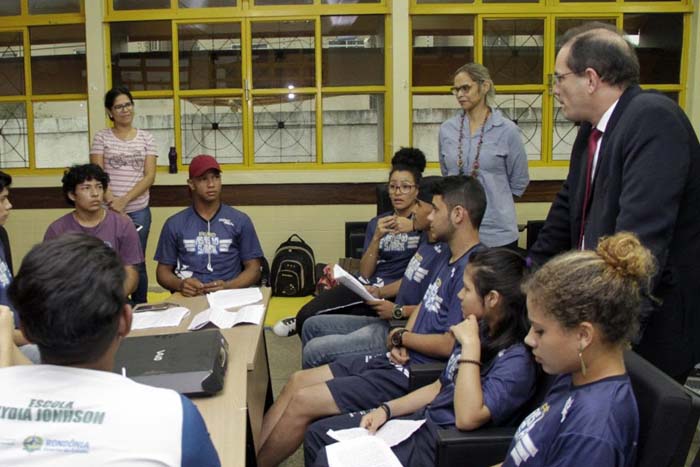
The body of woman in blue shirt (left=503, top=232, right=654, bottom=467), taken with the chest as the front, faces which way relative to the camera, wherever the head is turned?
to the viewer's left

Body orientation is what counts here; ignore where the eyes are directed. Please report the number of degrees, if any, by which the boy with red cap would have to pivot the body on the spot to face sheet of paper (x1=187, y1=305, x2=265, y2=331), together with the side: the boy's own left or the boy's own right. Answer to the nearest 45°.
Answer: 0° — they already face it

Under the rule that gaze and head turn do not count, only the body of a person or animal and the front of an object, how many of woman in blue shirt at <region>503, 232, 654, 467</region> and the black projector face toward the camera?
0

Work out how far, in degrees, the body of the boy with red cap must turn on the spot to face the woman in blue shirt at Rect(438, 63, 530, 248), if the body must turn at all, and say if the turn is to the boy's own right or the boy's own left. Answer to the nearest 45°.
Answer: approximately 90° to the boy's own left

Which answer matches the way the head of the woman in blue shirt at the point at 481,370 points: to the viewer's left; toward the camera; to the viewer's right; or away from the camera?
to the viewer's left

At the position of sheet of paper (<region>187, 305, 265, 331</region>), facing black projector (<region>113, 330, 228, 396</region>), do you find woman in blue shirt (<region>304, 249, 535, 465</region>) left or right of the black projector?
left

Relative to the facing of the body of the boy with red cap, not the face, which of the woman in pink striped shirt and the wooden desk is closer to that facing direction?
the wooden desk
